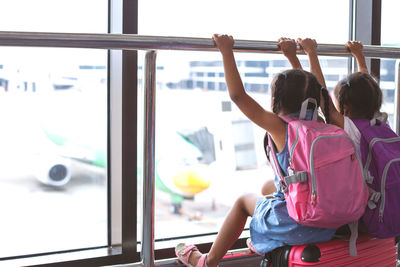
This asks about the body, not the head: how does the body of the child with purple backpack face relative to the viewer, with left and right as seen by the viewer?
facing away from the viewer and to the left of the viewer

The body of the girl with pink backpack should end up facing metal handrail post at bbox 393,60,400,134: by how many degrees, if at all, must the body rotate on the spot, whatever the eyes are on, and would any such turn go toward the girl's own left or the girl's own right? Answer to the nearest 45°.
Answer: approximately 90° to the girl's own right

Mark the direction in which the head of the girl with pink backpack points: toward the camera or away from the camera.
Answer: away from the camera

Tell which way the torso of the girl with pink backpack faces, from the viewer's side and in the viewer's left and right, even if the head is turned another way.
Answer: facing away from the viewer and to the left of the viewer
